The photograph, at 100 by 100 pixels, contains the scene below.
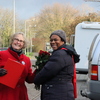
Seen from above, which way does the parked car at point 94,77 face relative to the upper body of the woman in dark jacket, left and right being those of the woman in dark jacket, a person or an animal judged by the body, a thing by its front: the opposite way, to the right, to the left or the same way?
the opposite way

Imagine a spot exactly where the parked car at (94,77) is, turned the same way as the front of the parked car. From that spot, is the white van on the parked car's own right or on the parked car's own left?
on the parked car's own left

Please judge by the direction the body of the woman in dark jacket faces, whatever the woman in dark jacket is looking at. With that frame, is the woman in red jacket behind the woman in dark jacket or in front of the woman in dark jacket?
in front
